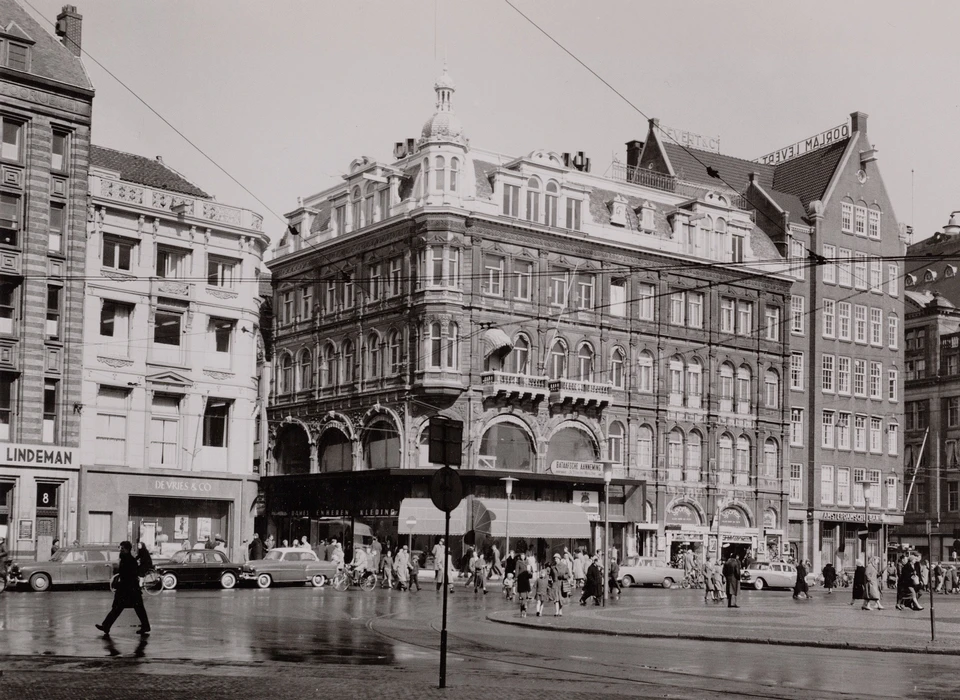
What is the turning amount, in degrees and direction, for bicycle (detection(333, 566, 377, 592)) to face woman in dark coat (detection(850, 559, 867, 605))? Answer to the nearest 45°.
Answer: approximately 135° to its left

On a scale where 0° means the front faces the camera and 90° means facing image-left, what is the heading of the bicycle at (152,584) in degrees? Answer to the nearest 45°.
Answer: approximately 90°

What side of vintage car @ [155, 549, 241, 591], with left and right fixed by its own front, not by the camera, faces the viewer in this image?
left

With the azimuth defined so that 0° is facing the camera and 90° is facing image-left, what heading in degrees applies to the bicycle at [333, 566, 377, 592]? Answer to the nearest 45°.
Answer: approximately 90°

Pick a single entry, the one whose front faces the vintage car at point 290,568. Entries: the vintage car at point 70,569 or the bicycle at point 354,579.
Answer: the bicycle

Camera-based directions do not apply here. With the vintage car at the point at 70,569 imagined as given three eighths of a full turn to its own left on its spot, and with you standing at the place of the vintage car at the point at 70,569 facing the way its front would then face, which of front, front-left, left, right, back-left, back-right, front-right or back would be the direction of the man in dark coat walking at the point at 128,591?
front-right

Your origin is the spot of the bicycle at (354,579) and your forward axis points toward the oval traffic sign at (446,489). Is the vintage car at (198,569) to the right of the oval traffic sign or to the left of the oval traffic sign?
right

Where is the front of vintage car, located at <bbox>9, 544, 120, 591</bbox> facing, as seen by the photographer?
facing to the left of the viewer
